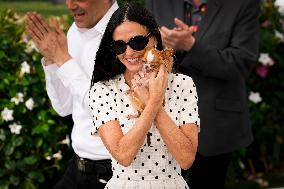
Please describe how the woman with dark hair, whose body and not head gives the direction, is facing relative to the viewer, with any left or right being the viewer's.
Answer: facing the viewer

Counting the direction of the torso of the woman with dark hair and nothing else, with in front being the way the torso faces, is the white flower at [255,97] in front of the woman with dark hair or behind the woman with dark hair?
behind

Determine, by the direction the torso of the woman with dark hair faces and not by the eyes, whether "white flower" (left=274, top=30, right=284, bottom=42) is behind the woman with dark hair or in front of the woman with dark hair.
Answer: behind

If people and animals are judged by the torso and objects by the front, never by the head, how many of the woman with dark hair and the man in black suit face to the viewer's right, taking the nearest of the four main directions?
0

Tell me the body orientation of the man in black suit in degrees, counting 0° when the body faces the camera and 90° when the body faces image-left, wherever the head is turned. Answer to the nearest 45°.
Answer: approximately 45°
